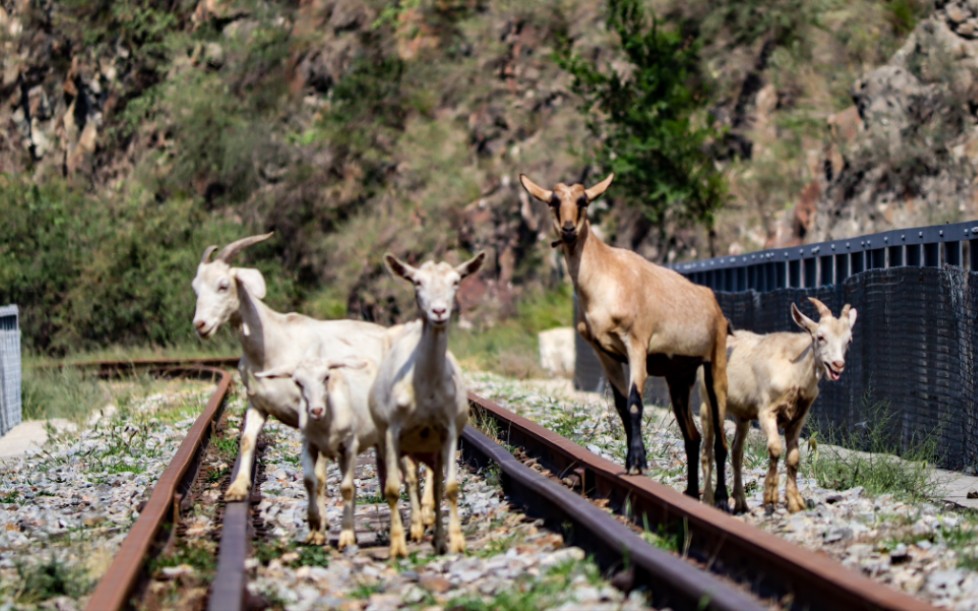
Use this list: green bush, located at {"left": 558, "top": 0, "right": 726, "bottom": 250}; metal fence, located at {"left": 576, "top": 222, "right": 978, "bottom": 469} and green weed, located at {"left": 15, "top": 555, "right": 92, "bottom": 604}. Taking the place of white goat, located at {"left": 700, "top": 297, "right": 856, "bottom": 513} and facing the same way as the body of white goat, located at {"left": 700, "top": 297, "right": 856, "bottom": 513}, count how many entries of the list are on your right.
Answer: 1

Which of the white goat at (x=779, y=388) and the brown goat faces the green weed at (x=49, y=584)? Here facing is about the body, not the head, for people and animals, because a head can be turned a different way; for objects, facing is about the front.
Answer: the brown goat

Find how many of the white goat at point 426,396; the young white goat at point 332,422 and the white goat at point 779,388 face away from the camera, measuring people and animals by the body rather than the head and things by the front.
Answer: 0

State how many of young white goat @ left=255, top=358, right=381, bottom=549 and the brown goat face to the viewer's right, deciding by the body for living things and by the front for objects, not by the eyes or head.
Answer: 0

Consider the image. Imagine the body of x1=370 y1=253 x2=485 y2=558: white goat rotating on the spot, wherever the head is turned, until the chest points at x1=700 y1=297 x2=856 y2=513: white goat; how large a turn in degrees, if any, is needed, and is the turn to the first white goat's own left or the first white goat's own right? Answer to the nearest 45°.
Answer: approximately 135° to the first white goat's own left

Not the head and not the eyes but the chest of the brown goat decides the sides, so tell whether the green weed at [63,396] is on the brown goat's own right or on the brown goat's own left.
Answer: on the brown goat's own right

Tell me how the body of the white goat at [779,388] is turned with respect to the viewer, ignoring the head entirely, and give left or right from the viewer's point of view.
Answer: facing the viewer and to the right of the viewer

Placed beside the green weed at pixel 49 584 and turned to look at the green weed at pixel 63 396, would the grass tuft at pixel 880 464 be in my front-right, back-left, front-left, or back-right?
front-right

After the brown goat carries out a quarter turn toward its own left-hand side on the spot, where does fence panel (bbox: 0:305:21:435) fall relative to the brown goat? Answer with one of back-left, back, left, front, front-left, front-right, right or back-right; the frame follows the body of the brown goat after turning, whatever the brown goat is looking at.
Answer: back

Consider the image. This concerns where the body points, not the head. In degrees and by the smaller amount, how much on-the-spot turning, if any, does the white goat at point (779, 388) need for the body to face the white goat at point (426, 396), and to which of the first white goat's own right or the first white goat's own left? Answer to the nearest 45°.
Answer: approximately 90° to the first white goat's own right

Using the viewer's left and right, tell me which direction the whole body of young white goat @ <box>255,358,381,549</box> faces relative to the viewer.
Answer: facing the viewer and to the left of the viewer

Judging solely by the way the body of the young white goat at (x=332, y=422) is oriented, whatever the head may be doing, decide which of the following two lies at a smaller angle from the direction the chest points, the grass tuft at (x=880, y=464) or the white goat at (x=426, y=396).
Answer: the white goat

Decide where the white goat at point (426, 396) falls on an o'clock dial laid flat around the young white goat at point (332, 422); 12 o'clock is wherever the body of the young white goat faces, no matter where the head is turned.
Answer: The white goat is roughly at 9 o'clock from the young white goat.

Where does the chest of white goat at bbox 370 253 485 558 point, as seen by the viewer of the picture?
toward the camera
